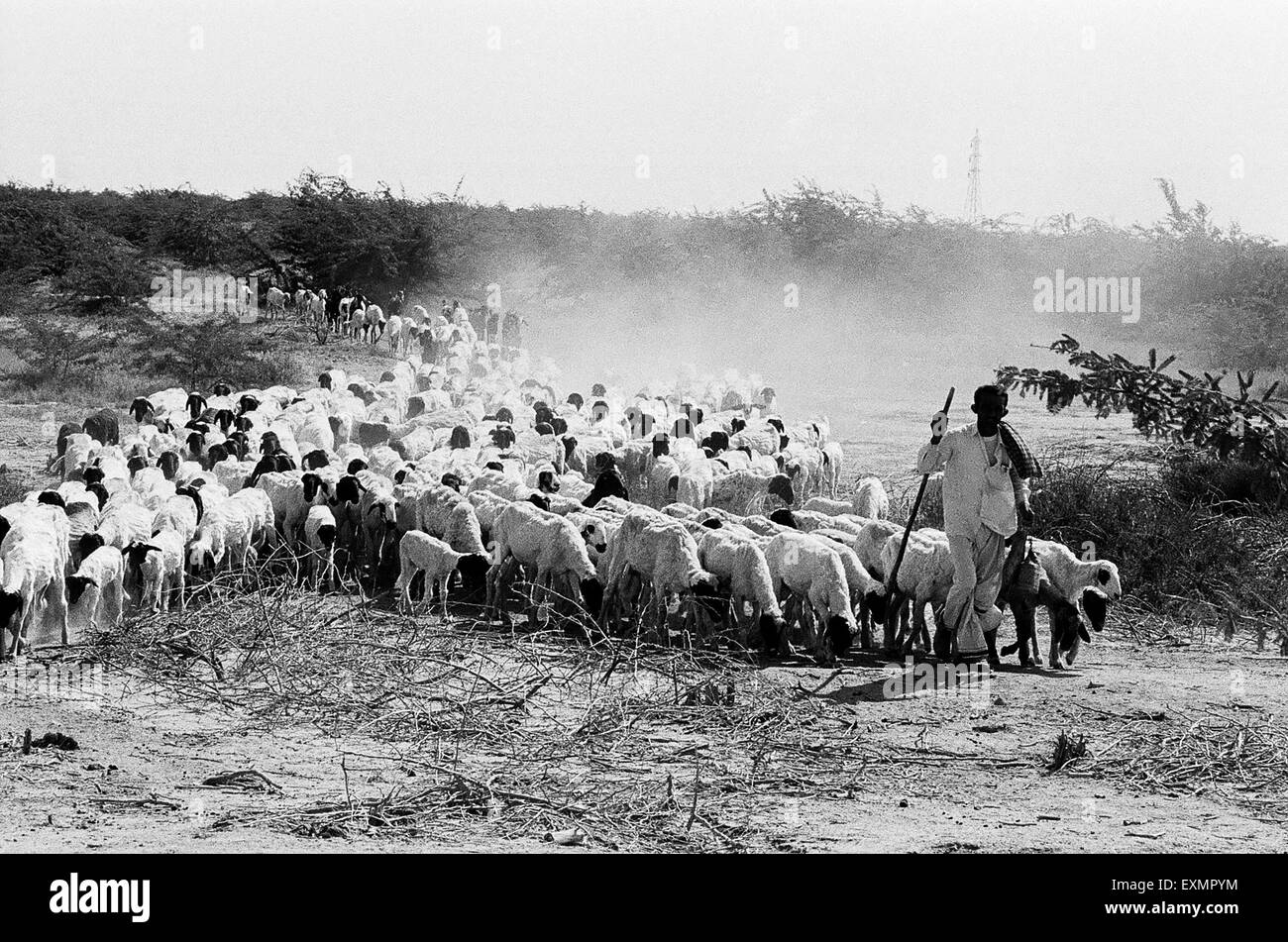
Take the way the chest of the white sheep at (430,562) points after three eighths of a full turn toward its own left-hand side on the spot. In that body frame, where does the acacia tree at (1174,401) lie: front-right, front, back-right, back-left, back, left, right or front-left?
back-right

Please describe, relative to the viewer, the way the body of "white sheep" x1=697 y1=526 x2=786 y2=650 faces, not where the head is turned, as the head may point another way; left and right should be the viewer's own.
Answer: facing the viewer and to the right of the viewer

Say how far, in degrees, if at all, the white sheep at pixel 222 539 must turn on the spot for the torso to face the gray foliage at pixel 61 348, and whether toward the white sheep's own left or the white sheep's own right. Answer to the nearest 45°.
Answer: approximately 135° to the white sheep's own right

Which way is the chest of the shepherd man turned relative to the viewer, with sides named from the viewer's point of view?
facing the viewer

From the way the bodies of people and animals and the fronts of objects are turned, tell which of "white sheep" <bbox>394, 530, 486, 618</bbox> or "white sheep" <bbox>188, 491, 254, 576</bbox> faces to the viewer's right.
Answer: "white sheep" <bbox>394, 530, 486, 618</bbox>

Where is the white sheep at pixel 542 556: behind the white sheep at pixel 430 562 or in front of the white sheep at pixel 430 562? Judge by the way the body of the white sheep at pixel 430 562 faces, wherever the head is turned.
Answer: in front

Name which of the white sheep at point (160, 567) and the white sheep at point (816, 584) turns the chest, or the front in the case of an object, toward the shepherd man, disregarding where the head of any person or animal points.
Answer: the white sheep at point (816, 584)

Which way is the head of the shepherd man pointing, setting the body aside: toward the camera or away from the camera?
toward the camera

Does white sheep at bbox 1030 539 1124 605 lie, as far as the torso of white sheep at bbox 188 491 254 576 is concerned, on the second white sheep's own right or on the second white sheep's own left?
on the second white sheep's own left

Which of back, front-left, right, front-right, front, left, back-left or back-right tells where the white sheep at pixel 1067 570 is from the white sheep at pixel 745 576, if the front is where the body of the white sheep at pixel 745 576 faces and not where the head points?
front-left

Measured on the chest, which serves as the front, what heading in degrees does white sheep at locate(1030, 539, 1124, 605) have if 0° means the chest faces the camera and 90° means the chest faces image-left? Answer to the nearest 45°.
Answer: approximately 270°

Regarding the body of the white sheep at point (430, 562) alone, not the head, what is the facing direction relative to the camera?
to the viewer's right

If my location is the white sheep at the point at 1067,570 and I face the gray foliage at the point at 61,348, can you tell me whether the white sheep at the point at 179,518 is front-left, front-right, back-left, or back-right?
front-left

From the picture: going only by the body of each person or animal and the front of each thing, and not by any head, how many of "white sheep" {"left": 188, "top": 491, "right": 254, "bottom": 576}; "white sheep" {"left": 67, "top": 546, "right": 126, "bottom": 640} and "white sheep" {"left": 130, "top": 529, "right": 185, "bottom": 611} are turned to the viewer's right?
0

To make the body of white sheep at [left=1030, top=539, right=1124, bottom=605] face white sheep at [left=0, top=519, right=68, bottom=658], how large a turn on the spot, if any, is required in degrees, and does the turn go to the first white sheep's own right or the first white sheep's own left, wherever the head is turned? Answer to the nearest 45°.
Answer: approximately 180°

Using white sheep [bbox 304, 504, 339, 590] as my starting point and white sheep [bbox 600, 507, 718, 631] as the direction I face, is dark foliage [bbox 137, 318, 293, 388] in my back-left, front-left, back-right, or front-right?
back-left

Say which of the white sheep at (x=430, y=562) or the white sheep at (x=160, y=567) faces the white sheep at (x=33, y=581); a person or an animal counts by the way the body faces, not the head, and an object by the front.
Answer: the white sheep at (x=160, y=567)
